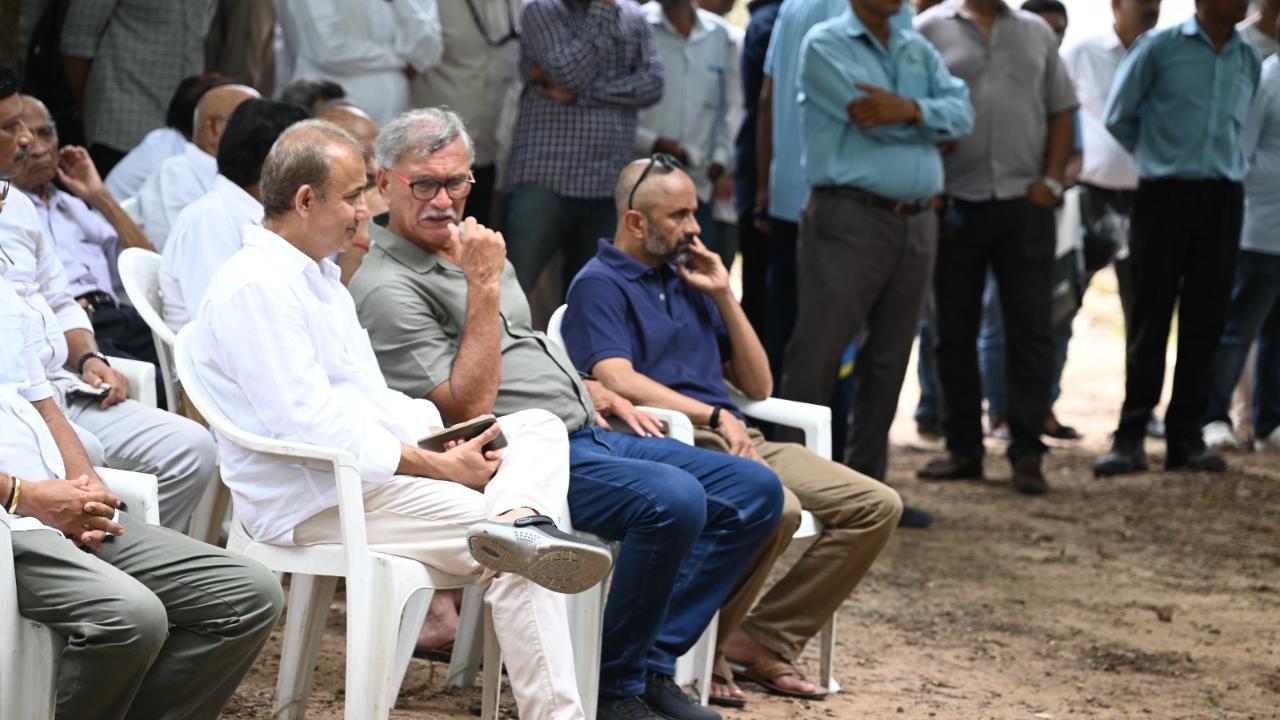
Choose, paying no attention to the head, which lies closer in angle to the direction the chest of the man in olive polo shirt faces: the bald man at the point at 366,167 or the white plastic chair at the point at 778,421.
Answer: the white plastic chair

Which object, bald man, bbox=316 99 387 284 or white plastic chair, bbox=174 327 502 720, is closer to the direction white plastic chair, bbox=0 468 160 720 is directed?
the white plastic chair

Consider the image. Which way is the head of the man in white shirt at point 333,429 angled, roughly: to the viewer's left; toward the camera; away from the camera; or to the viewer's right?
to the viewer's right

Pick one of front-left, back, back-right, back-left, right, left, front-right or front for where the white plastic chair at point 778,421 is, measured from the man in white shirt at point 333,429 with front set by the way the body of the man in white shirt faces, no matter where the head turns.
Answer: front-left

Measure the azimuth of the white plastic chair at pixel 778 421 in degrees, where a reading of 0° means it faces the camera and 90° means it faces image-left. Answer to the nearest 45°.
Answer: approximately 315°

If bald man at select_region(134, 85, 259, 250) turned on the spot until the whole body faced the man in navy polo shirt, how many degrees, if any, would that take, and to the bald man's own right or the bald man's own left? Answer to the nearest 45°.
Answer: approximately 45° to the bald man's own right

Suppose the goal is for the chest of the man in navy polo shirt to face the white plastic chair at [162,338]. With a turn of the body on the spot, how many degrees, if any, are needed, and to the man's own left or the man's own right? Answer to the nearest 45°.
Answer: approximately 135° to the man's own right

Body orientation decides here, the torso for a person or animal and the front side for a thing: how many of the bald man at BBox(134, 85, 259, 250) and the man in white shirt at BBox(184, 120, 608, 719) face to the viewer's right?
2

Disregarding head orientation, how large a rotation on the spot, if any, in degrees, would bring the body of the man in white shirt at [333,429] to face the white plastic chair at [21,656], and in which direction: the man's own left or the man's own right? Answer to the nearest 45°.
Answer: approximately 135° to the man's own right

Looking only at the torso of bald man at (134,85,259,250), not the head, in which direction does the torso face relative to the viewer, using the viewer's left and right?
facing to the right of the viewer

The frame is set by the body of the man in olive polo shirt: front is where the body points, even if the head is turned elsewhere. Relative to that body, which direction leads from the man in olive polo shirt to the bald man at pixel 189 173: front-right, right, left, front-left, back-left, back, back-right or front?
back

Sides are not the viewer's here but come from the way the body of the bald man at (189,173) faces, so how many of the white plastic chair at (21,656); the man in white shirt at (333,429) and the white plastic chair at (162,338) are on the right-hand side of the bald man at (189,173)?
3

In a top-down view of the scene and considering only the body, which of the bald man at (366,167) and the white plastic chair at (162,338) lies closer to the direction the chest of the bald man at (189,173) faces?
the bald man

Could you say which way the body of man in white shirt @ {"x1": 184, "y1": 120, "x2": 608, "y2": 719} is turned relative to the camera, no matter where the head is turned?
to the viewer's right

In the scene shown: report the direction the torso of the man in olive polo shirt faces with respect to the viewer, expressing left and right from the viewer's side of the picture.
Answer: facing the viewer and to the right of the viewer
